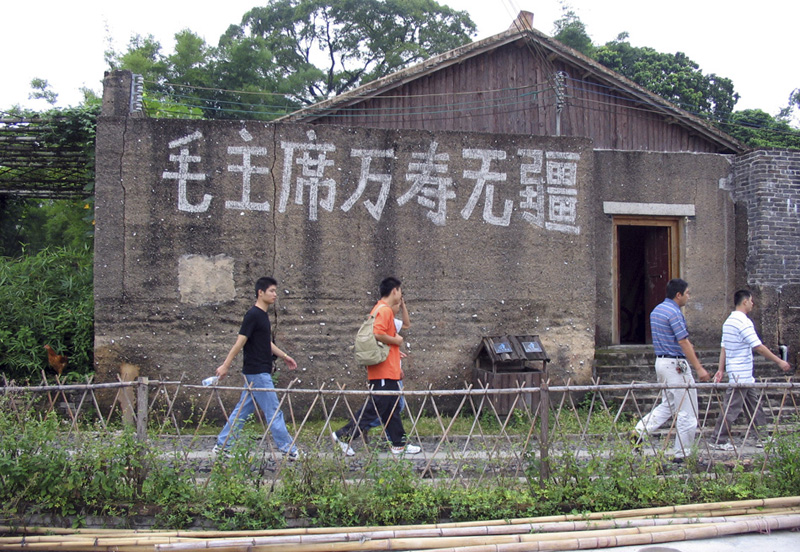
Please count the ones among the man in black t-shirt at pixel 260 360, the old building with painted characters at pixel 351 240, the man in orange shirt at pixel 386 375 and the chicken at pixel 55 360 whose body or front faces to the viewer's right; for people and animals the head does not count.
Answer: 2

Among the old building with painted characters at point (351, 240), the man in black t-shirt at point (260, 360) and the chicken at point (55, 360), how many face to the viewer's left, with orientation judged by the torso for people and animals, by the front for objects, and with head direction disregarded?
1

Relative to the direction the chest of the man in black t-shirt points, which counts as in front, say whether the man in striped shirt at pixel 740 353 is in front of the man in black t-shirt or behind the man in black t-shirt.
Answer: in front

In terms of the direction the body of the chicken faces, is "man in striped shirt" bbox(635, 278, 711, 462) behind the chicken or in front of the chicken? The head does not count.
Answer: behind

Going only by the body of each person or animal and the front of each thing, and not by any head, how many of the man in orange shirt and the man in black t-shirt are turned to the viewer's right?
2

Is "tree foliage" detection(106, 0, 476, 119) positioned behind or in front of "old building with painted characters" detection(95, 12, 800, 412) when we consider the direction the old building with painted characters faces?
behind

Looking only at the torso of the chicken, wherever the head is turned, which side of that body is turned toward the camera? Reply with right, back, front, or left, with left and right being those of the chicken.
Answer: left

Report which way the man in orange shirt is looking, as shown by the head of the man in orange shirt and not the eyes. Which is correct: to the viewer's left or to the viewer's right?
to the viewer's right

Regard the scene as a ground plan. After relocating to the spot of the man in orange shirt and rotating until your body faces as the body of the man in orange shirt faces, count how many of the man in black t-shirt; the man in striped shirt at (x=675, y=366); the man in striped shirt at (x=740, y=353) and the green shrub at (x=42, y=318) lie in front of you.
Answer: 2

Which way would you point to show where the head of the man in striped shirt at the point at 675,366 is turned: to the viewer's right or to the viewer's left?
to the viewer's right

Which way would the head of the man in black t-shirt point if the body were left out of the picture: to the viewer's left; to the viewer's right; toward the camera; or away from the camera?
to the viewer's right

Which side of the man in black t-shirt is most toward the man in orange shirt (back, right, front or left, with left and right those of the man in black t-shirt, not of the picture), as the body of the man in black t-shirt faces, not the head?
front

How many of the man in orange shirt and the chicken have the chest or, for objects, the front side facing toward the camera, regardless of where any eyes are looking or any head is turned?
0
